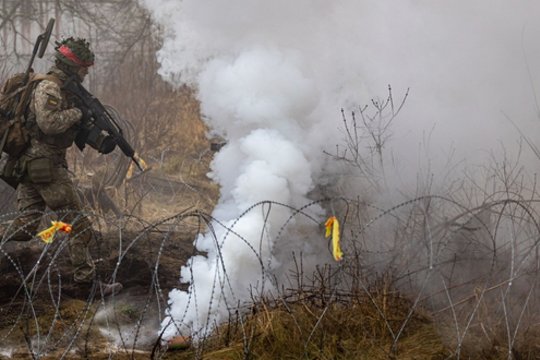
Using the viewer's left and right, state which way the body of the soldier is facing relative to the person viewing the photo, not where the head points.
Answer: facing to the right of the viewer

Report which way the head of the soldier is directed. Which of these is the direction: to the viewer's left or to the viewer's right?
to the viewer's right
